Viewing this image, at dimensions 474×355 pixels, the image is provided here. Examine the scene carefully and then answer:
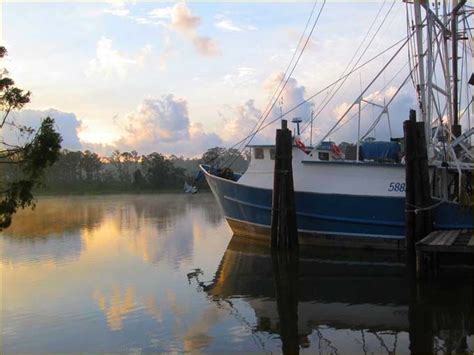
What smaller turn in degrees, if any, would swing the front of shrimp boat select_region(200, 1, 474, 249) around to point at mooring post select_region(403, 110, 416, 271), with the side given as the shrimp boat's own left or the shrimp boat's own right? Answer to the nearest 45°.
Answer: approximately 90° to the shrimp boat's own left

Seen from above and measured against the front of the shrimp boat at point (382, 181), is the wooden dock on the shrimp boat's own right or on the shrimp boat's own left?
on the shrimp boat's own left

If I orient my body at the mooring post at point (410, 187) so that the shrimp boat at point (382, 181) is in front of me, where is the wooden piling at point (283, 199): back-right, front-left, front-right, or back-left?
front-left

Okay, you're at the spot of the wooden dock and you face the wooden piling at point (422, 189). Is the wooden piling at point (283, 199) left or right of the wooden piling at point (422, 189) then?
left

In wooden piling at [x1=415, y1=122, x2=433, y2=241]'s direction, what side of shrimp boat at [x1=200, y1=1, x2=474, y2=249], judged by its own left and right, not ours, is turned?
left

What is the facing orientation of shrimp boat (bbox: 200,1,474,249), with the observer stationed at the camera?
facing to the left of the viewer

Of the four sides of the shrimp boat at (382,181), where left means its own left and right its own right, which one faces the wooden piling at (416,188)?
left
